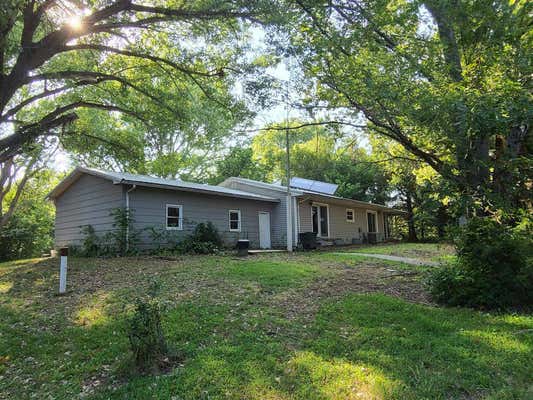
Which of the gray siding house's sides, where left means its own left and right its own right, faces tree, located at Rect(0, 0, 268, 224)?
right

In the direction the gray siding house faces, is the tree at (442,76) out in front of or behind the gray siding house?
in front

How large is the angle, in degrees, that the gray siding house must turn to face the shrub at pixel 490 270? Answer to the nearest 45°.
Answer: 0° — it already faces it

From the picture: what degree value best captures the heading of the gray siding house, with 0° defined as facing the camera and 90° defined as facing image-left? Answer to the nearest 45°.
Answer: approximately 315°

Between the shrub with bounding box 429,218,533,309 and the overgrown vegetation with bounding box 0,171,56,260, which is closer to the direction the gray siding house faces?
the shrub

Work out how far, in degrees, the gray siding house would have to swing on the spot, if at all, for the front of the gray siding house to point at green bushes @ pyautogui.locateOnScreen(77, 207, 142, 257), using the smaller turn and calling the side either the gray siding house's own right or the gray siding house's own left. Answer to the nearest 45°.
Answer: approximately 90° to the gray siding house's own right
